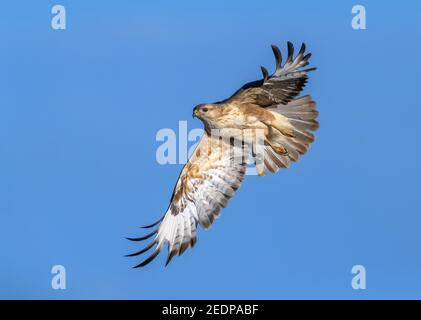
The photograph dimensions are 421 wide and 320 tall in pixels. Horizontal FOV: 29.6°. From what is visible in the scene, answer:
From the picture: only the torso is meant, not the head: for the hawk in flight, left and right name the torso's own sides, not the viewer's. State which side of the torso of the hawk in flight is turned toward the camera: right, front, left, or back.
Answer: left
